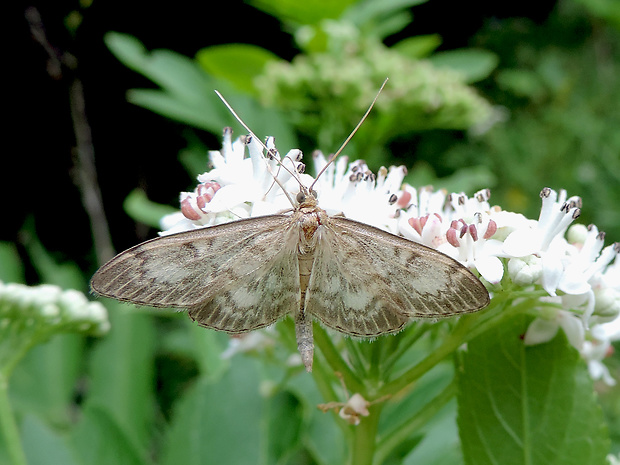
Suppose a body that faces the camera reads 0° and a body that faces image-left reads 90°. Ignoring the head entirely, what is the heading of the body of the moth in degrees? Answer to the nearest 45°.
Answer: approximately 180°
